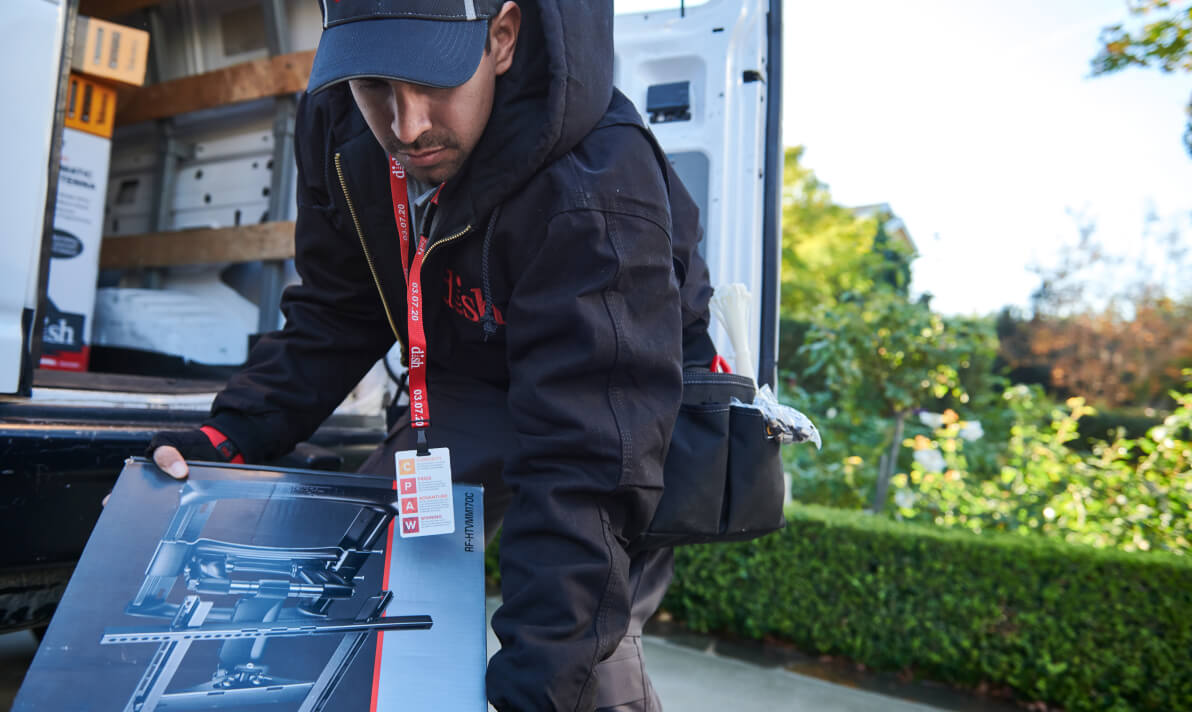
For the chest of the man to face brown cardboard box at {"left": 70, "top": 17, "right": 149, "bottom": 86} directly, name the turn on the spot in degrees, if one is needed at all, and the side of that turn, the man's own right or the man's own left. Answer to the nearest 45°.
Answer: approximately 90° to the man's own right

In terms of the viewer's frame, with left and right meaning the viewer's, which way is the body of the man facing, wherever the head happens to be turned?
facing the viewer and to the left of the viewer

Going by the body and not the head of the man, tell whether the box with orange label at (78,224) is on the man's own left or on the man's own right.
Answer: on the man's own right

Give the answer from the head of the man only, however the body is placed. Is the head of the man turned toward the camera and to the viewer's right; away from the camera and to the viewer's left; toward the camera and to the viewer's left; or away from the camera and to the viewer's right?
toward the camera and to the viewer's left

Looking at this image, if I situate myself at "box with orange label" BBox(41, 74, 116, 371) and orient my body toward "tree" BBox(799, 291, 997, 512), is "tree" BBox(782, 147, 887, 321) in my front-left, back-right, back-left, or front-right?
front-left

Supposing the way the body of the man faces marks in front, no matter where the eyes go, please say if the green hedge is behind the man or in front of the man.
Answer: behind

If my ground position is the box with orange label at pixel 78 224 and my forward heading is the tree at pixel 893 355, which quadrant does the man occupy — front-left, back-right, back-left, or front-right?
back-right

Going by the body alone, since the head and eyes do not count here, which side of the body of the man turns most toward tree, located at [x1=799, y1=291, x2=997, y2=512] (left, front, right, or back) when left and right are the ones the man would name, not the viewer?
back
